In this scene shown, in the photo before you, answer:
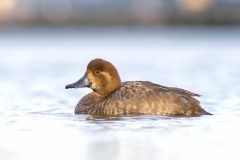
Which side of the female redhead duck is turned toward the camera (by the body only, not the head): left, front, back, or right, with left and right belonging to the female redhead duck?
left
